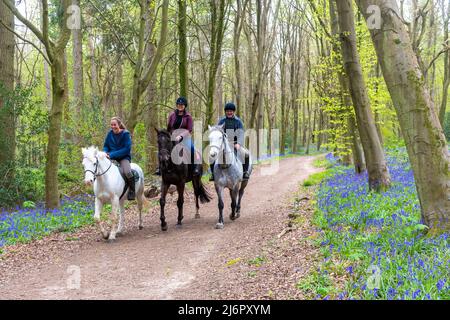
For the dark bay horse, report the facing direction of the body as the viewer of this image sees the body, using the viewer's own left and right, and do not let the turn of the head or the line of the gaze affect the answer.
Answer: facing the viewer and to the left of the viewer

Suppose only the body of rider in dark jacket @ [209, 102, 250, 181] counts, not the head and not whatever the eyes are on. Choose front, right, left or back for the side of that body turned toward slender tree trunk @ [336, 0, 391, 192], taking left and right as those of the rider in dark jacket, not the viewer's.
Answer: back

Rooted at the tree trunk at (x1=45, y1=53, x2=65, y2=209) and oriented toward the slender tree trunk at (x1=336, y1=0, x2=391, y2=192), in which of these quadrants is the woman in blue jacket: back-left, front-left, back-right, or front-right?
front-right

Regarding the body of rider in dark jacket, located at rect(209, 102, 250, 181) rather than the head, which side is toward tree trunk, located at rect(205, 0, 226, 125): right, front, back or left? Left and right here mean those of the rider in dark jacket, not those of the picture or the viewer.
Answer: back

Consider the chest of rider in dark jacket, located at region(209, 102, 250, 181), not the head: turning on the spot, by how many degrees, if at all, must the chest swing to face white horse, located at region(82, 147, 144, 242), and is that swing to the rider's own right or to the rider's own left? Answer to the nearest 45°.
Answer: approximately 45° to the rider's own right

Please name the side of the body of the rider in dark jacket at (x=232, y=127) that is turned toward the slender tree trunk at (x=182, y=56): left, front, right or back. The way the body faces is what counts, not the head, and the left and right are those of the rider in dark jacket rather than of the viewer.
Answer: back

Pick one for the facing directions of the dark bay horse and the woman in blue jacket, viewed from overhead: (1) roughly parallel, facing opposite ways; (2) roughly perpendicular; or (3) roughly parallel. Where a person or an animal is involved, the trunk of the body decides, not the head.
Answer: roughly parallel

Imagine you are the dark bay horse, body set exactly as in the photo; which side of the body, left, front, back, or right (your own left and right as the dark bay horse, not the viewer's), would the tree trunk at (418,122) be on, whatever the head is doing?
left

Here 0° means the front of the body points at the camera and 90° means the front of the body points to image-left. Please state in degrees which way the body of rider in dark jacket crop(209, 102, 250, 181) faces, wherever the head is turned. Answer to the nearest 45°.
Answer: approximately 0°

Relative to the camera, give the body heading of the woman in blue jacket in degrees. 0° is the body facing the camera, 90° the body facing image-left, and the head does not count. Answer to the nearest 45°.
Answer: approximately 45°

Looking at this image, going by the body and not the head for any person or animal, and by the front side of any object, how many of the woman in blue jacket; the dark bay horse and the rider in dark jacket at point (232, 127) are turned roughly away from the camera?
0

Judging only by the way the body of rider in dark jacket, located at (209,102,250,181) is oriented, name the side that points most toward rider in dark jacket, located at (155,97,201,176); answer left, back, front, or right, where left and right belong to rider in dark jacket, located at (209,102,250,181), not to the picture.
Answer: right
